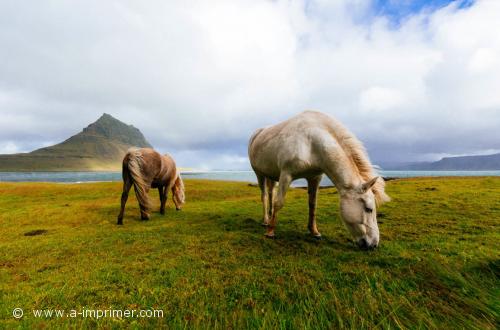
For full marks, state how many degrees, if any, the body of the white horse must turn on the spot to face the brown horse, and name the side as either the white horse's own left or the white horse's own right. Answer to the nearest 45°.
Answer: approximately 135° to the white horse's own right

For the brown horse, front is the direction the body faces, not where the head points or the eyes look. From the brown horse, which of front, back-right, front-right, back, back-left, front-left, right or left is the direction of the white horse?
right

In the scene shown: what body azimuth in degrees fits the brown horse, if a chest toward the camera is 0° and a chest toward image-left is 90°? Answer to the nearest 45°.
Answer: approximately 225°

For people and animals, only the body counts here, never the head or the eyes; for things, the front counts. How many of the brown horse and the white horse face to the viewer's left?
0

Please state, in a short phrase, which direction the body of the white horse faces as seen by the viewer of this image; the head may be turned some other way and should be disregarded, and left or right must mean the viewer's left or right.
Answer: facing the viewer and to the right of the viewer
